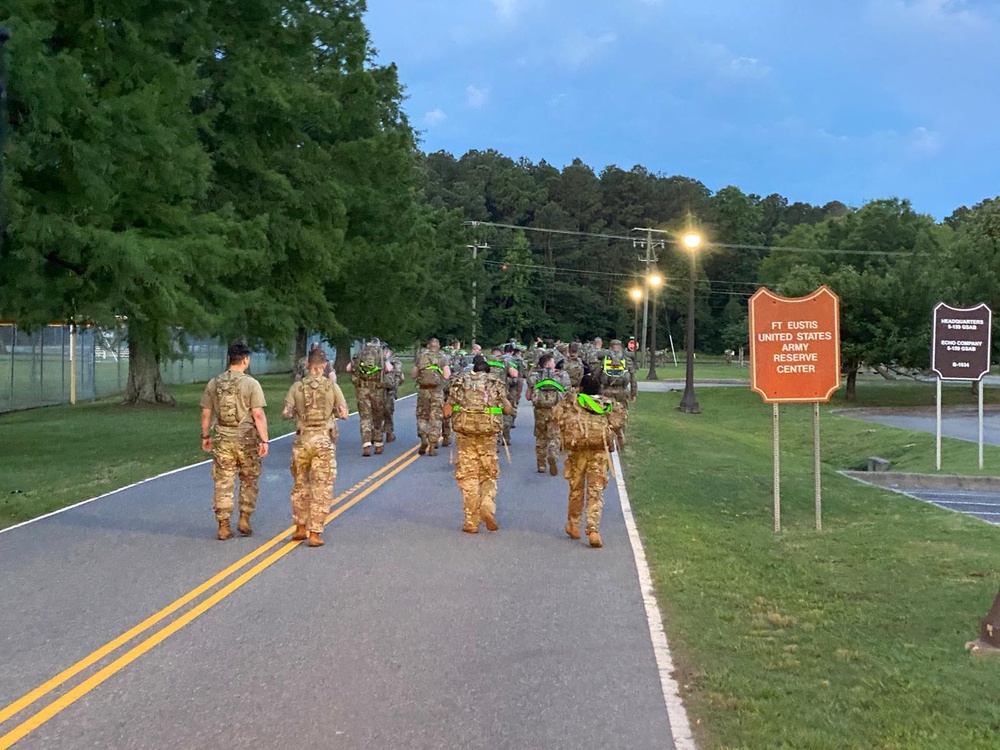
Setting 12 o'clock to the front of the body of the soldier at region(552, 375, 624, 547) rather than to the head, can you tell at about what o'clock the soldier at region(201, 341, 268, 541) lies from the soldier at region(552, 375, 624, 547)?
the soldier at region(201, 341, 268, 541) is roughly at 9 o'clock from the soldier at region(552, 375, 624, 547).

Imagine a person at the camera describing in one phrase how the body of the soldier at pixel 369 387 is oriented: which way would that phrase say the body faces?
away from the camera

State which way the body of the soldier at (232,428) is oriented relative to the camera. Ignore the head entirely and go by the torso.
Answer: away from the camera

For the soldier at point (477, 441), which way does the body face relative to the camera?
away from the camera

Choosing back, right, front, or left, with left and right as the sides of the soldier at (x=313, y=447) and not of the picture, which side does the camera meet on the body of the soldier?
back

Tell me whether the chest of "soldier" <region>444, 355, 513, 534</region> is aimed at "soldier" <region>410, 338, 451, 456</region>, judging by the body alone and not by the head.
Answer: yes

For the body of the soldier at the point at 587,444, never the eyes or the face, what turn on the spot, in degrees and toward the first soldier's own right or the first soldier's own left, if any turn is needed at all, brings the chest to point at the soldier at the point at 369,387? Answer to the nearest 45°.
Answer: approximately 45° to the first soldier's own left

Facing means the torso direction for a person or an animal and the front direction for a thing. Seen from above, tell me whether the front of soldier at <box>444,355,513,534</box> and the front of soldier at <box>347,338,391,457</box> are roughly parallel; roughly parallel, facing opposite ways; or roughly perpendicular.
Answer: roughly parallel

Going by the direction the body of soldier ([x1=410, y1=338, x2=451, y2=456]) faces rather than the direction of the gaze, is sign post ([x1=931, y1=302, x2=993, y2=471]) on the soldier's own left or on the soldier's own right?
on the soldier's own right

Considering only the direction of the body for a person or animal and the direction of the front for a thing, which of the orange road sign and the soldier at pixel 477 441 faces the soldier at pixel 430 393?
the soldier at pixel 477 441

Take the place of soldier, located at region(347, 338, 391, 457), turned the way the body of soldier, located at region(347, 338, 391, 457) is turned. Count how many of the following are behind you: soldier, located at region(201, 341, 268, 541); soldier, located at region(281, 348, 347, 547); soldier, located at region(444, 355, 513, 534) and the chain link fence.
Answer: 3

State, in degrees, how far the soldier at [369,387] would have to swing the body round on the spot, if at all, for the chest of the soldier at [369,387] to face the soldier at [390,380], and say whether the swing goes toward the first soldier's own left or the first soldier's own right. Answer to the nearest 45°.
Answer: approximately 45° to the first soldier's own right

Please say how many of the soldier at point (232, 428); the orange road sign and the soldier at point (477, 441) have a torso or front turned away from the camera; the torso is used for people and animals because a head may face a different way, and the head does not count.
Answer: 2

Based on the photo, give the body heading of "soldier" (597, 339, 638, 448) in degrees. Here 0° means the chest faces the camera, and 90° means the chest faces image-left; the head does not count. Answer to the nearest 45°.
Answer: approximately 180°

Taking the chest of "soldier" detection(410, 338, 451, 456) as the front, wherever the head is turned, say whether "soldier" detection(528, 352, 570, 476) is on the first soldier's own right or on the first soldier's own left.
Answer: on the first soldier's own right

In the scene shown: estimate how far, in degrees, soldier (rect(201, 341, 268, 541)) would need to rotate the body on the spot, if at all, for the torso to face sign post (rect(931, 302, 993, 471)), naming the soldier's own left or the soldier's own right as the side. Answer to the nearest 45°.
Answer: approximately 45° to the soldier's own right

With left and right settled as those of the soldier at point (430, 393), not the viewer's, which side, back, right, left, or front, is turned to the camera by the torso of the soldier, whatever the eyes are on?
back

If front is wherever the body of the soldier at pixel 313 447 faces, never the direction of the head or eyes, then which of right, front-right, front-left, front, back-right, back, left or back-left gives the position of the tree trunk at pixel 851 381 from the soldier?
front-right

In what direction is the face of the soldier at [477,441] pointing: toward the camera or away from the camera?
away from the camera

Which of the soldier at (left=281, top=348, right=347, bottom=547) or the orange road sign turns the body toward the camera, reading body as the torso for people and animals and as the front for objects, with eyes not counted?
the orange road sign

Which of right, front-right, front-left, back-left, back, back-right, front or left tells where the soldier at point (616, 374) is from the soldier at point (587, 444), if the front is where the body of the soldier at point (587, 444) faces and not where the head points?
front

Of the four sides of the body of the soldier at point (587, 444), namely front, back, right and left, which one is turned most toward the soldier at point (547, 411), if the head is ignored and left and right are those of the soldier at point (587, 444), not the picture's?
front
